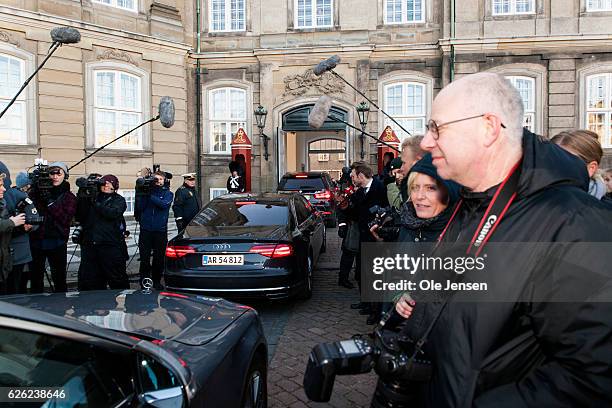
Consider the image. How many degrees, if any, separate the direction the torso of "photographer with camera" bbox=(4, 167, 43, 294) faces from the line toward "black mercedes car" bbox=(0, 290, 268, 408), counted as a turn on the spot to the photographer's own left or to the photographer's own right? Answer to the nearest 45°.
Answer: approximately 90° to the photographer's own right

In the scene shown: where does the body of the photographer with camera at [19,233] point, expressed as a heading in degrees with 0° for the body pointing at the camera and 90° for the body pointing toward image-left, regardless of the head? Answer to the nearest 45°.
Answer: approximately 270°

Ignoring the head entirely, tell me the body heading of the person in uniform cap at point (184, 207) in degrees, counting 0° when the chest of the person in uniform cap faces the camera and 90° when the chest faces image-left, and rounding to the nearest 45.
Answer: approximately 315°

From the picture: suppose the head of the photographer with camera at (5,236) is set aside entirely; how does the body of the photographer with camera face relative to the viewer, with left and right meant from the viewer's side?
facing to the right of the viewer
